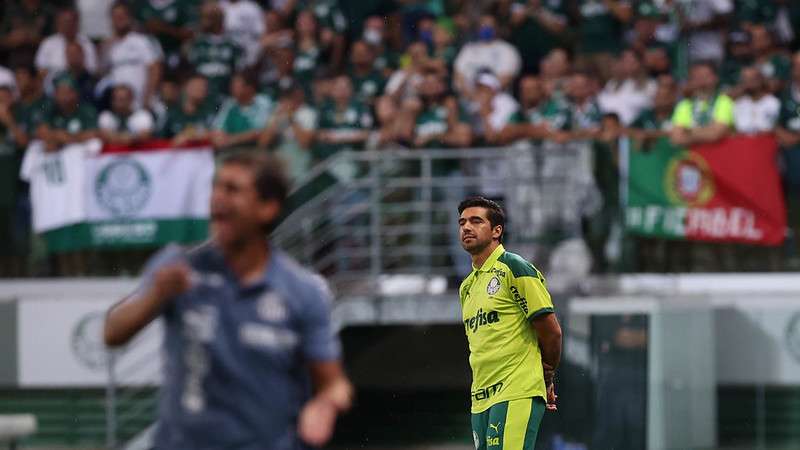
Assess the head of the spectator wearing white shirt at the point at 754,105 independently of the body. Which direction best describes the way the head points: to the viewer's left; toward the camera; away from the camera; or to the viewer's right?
toward the camera

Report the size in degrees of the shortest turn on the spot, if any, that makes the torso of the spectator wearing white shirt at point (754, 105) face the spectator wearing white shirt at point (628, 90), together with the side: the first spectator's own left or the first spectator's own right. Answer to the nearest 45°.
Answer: approximately 90° to the first spectator's own right

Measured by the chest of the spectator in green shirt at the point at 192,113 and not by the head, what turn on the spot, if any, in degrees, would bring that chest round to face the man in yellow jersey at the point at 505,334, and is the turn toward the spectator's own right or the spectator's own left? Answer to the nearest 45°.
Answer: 0° — they already face them

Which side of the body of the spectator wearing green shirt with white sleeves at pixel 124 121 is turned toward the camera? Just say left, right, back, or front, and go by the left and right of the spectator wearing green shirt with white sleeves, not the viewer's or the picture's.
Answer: front

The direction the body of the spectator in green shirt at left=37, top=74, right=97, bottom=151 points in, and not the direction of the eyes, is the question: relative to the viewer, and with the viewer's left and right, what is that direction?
facing the viewer

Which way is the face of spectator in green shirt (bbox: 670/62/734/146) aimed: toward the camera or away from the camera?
toward the camera

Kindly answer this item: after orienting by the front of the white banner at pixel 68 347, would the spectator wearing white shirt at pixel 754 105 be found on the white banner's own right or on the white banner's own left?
on the white banner's own left

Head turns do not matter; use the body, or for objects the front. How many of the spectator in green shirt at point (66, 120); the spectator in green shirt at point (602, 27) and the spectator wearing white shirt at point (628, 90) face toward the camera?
3

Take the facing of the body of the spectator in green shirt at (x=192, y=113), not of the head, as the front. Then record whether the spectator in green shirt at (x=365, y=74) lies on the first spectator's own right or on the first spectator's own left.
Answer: on the first spectator's own left

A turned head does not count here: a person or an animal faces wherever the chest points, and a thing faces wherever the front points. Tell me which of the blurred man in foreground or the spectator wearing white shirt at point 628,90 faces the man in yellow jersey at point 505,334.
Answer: the spectator wearing white shirt

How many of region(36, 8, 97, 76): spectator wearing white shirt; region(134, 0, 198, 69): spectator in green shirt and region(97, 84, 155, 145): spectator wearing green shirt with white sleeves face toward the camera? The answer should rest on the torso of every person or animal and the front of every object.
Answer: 3

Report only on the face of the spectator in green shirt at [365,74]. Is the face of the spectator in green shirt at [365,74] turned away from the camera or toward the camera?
toward the camera

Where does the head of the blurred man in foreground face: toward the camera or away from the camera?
toward the camera

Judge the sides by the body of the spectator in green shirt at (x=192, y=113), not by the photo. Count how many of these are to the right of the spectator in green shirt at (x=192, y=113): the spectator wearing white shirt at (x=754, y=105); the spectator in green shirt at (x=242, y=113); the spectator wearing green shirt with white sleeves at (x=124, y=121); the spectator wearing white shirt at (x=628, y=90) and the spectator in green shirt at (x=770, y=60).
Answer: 1

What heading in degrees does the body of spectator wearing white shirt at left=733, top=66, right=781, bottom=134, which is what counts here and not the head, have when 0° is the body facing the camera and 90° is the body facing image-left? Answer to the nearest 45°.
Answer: approximately 0°

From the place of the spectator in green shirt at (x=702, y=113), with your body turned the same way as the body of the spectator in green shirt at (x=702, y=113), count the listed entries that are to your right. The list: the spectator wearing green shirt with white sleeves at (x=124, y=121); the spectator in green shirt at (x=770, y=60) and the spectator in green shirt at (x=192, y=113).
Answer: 2

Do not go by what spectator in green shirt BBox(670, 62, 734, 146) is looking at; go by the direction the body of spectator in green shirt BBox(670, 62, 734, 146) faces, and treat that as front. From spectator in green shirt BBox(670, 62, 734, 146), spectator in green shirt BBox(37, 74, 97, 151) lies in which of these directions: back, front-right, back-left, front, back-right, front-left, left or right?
right
